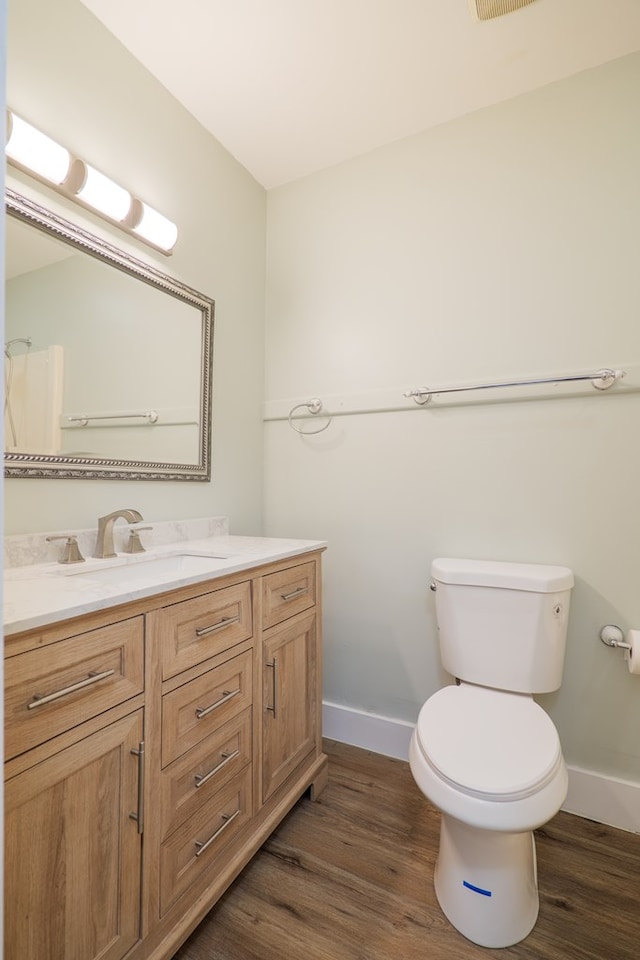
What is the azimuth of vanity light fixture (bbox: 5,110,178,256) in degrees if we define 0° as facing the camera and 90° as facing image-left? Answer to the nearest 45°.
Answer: approximately 315°

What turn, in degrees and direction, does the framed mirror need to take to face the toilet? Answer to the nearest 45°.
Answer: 0° — it already faces it

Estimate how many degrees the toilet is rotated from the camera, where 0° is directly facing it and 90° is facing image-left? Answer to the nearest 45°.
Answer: approximately 0°

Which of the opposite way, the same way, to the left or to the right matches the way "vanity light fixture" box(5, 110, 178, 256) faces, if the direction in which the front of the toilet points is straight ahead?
to the left

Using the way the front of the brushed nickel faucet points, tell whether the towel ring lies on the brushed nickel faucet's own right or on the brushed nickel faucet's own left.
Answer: on the brushed nickel faucet's own left

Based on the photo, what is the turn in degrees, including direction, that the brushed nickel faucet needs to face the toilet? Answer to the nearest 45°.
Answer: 0° — it already faces it
